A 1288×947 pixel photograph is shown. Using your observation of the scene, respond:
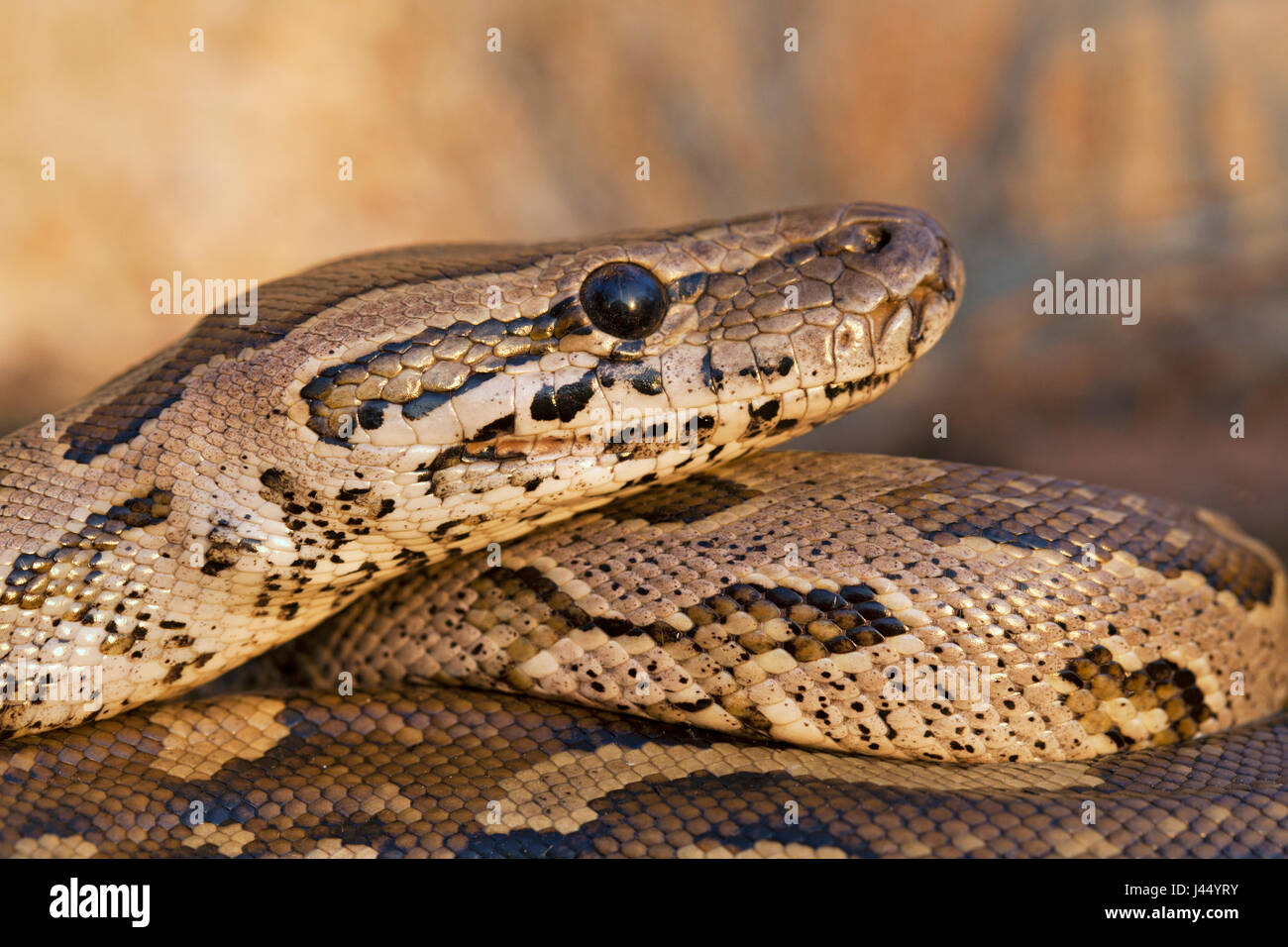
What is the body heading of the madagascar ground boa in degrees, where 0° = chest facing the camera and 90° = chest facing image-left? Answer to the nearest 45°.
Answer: approximately 270°
